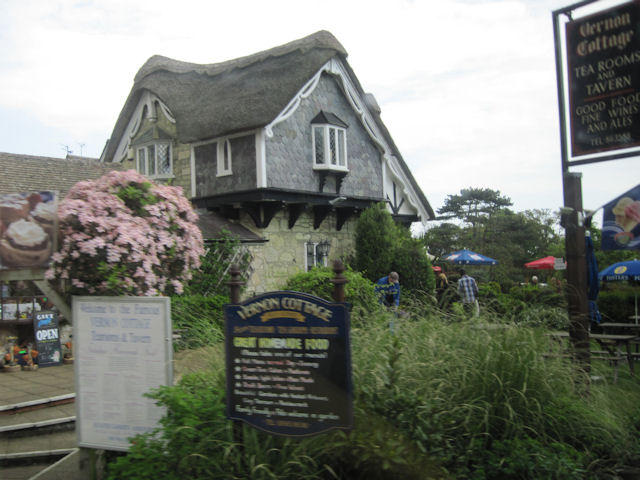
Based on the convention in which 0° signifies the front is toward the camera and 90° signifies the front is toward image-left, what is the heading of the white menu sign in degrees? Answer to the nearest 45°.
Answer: approximately 0°

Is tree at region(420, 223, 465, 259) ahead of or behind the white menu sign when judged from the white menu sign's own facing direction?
behind

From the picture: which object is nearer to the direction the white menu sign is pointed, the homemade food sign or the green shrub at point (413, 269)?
the homemade food sign

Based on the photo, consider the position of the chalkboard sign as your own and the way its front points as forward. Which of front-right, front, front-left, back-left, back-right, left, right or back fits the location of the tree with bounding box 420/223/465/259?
back-left

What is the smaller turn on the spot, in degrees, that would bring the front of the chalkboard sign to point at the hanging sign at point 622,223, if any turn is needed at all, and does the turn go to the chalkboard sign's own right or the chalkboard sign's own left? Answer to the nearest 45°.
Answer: approximately 45° to the chalkboard sign's own left

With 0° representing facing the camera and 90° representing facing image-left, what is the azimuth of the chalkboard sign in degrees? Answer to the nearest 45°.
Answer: approximately 0°

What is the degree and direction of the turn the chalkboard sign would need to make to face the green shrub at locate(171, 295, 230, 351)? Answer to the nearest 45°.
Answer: approximately 45° to its left

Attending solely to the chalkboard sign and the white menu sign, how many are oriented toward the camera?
2

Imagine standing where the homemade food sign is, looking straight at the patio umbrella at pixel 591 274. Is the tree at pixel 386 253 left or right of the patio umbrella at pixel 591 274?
left
